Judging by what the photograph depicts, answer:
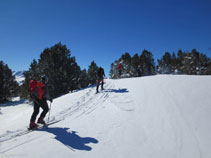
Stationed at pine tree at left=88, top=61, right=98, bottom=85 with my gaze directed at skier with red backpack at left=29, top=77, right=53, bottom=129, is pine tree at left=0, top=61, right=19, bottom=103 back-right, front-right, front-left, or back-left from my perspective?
front-right

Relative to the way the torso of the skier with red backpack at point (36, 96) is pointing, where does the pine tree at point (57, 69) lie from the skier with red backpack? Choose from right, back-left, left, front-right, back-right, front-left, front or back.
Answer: front-left

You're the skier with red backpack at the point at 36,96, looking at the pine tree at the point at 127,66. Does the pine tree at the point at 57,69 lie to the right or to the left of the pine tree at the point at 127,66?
left

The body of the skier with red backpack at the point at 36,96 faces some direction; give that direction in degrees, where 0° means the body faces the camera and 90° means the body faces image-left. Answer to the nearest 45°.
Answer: approximately 225°

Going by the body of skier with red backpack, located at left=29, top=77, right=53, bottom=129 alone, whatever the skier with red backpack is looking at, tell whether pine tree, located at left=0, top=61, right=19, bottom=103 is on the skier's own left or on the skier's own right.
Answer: on the skier's own left

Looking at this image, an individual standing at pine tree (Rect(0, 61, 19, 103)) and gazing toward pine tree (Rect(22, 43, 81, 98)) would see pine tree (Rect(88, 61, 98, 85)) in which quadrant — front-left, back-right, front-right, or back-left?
front-left

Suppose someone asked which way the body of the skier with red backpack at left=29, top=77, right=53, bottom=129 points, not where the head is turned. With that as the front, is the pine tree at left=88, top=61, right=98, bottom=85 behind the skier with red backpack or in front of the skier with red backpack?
in front

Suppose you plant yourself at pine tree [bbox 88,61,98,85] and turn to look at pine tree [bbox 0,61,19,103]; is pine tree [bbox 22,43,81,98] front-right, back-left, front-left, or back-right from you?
front-left

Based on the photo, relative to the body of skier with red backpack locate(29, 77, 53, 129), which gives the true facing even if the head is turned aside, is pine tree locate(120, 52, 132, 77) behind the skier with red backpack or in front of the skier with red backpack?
in front
